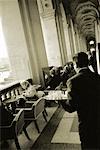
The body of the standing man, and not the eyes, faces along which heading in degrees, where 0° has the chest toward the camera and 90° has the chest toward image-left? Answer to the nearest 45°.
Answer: approximately 135°
